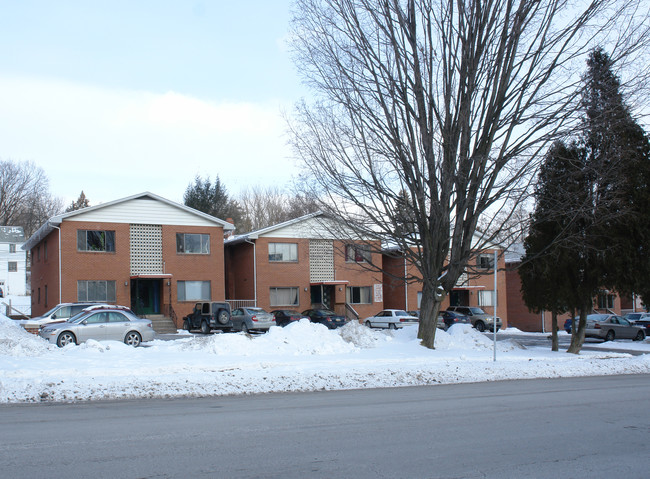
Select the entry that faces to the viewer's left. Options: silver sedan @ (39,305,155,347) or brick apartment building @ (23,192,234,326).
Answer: the silver sedan

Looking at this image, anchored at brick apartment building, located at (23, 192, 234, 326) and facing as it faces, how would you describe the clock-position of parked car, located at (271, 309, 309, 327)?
The parked car is roughly at 10 o'clock from the brick apartment building.

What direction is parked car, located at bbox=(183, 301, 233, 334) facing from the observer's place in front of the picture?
facing away from the viewer and to the left of the viewer

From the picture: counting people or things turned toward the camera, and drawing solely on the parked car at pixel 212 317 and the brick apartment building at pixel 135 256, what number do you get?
1

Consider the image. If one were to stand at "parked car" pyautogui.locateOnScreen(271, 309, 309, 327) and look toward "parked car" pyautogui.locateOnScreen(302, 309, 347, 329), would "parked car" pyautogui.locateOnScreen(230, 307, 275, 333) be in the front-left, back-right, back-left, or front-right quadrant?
back-right

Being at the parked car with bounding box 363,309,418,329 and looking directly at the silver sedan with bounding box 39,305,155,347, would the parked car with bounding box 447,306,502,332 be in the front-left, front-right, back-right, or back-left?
back-left

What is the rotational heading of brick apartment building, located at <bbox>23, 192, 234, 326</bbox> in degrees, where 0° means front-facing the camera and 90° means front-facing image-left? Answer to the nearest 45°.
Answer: approximately 0°

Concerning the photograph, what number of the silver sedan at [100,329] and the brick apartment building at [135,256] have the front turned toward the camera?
1

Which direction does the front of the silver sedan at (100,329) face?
to the viewer's left

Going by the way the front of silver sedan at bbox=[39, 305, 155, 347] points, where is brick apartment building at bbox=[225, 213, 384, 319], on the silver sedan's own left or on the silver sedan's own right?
on the silver sedan's own right

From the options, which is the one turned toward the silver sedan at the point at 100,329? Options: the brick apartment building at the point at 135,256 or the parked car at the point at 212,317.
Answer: the brick apartment building
